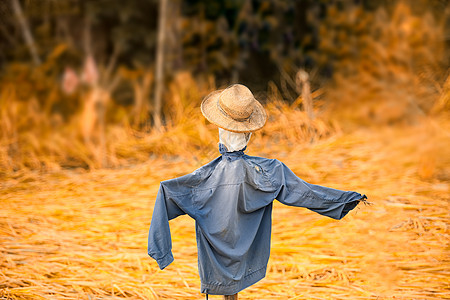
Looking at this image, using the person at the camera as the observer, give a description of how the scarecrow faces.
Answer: facing away from the viewer

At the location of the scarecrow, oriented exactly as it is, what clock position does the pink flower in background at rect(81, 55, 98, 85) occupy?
The pink flower in background is roughly at 11 o'clock from the scarecrow.
